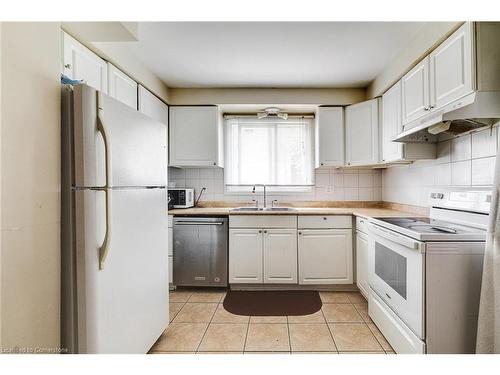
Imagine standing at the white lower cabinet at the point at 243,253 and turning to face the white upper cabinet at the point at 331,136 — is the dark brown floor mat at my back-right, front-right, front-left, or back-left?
front-right

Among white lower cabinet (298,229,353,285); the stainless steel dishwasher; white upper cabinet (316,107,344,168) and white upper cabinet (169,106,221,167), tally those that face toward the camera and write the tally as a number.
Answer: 4

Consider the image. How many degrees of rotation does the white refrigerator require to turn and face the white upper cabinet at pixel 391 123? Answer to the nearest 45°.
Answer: approximately 45° to its left

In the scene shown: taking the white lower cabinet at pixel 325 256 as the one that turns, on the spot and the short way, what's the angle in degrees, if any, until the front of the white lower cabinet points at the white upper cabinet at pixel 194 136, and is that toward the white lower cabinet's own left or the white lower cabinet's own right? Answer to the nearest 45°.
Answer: approximately 90° to the white lower cabinet's own right

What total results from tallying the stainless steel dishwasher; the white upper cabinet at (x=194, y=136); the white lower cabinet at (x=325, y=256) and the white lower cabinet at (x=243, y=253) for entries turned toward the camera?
4

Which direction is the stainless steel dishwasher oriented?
toward the camera

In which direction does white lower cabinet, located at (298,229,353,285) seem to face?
toward the camera

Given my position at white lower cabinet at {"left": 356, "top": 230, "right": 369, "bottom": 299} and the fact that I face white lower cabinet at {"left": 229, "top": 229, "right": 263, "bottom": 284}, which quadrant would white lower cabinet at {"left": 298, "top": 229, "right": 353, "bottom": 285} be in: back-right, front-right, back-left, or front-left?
front-right

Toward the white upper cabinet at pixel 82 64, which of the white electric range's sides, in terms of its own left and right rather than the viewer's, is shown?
front

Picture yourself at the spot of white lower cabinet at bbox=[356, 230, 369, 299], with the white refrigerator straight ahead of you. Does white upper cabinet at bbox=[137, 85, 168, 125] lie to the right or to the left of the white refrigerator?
right

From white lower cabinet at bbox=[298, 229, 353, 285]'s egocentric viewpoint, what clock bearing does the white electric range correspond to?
The white electric range is roughly at 11 o'clock from the white lower cabinet.

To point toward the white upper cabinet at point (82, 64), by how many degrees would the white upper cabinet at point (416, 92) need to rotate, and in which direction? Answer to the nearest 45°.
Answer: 0° — it already faces it

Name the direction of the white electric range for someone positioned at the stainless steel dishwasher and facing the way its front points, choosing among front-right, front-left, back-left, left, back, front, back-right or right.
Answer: front-left

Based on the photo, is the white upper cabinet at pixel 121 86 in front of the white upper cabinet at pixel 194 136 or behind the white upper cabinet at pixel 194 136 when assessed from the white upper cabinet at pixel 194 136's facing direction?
in front
